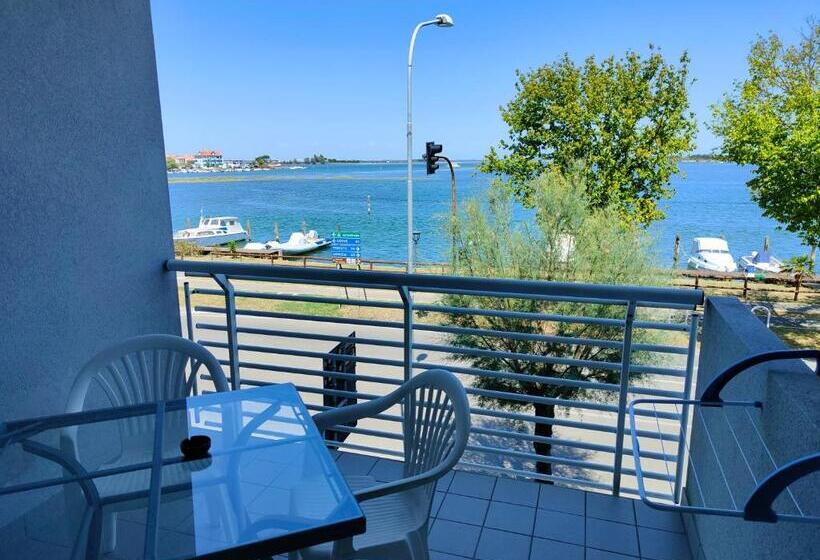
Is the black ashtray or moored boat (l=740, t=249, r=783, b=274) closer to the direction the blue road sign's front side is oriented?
the black ashtray

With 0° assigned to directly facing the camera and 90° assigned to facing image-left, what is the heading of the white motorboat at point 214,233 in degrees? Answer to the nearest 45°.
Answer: approximately 90°

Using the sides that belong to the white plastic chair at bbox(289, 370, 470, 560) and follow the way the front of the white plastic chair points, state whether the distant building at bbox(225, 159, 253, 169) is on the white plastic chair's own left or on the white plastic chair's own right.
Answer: on the white plastic chair's own right

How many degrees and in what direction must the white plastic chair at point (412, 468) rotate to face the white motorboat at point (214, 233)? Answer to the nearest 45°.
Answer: approximately 135° to its right

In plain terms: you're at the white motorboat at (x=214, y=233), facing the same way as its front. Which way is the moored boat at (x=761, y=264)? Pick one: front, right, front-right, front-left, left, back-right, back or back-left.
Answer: back-left

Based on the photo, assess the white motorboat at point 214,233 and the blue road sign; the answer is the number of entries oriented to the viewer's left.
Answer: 1

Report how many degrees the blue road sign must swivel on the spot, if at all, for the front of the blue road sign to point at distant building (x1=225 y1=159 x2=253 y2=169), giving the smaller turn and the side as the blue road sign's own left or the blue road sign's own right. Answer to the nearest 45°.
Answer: approximately 180°

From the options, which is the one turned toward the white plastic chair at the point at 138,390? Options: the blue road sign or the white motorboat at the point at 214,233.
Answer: the blue road sign

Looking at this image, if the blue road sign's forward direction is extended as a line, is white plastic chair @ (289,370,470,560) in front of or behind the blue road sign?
in front

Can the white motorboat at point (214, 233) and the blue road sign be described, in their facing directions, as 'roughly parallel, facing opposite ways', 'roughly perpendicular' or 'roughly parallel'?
roughly perpendicular

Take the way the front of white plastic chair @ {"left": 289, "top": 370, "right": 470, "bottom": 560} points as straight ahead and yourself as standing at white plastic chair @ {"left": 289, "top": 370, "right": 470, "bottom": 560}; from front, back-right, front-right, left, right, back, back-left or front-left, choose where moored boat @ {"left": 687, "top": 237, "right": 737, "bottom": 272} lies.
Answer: back
